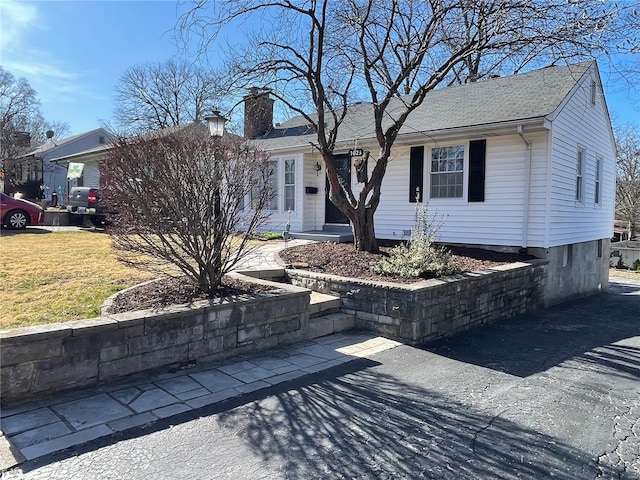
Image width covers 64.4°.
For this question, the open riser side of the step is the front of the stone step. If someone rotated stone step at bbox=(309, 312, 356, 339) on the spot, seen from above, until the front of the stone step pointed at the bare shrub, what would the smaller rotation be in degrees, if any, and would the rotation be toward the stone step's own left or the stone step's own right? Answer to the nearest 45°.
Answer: approximately 90° to the stone step's own right

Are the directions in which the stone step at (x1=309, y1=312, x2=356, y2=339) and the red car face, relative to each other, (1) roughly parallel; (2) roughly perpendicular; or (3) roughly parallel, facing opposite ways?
roughly perpendicular

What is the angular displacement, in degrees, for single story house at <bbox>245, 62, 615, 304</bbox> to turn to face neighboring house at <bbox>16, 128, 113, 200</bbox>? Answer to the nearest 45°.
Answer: approximately 90° to its right
